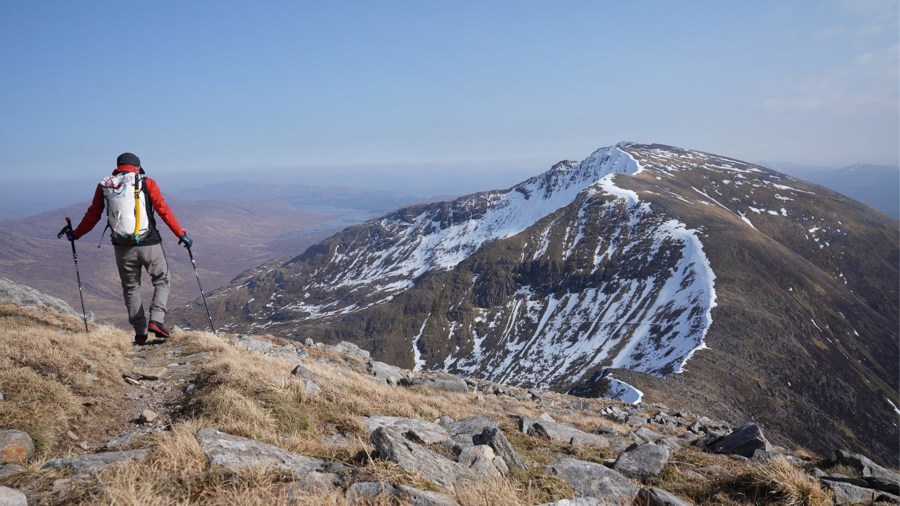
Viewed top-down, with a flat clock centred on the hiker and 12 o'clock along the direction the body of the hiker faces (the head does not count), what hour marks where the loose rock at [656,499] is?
The loose rock is roughly at 5 o'clock from the hiker.

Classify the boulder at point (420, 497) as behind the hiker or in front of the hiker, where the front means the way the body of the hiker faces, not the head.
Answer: behind

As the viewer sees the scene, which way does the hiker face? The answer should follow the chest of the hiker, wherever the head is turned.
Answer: away from the camera

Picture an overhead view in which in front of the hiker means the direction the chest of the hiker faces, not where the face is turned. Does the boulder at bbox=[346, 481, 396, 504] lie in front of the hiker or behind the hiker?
behind

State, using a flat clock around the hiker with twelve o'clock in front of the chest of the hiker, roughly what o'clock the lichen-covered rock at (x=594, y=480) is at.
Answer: The lichen-covered rock is roughly at 5 o'clock from the hiker.

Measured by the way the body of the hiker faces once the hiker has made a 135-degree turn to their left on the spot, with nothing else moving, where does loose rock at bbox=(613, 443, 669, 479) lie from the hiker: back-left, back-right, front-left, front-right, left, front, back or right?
left

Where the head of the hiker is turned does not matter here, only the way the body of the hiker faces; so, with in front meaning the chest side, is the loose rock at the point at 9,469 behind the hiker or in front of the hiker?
behind

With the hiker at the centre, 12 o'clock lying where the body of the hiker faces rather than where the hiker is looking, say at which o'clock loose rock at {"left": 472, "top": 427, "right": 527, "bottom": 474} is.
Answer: The loose rock is roughly at 5 o'clock from the hiker.

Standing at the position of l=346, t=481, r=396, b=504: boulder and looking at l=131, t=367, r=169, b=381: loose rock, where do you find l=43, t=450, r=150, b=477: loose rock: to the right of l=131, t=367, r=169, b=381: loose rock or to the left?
left

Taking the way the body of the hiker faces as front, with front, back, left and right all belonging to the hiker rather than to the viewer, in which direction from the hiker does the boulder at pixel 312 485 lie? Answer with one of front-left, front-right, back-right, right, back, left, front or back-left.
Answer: back

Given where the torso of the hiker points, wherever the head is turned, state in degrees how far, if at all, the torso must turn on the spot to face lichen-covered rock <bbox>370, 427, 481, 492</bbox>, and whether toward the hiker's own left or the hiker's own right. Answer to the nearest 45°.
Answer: approximately 180°

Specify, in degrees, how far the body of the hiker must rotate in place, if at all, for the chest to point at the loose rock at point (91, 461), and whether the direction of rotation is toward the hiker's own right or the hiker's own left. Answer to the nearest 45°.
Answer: approximately 180°

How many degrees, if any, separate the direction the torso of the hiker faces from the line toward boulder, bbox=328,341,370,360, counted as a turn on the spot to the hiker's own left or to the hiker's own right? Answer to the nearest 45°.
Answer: approximately 45° to the hiker's own right

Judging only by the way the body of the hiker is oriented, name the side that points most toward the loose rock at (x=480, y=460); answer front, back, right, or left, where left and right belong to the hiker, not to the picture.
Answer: back
